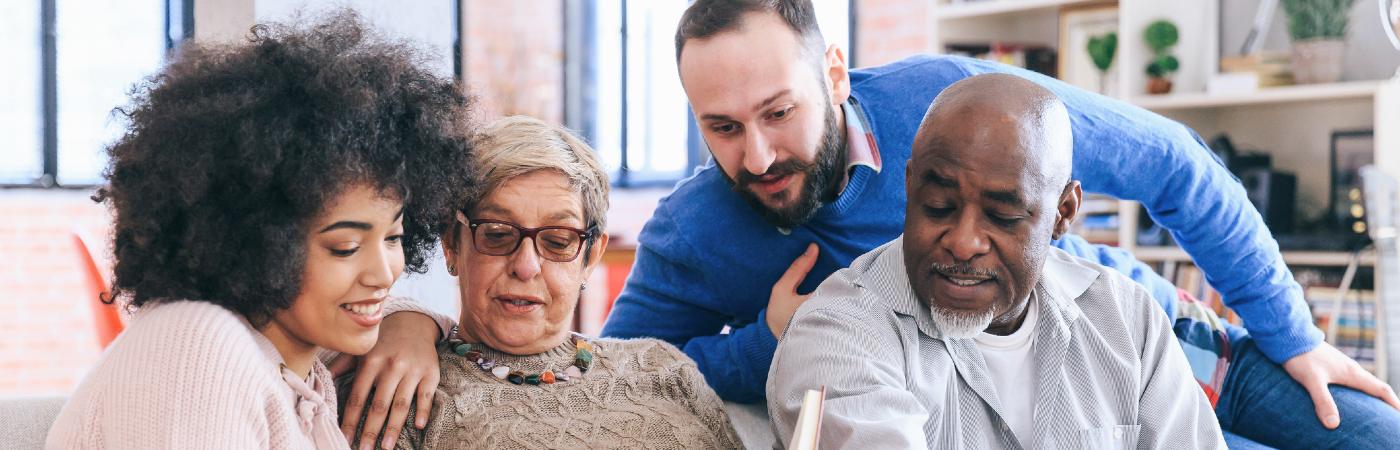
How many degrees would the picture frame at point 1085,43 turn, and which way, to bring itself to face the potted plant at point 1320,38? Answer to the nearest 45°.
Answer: approximately 90° to its left

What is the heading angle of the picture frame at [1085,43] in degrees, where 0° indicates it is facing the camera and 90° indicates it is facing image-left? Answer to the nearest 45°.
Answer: approximately 45°

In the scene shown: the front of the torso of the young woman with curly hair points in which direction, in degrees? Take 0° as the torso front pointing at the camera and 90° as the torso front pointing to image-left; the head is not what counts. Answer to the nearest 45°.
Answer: approximately 315°

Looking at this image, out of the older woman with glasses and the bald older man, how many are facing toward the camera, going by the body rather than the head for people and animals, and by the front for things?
2

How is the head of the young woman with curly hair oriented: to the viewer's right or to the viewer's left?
to the viewer's right

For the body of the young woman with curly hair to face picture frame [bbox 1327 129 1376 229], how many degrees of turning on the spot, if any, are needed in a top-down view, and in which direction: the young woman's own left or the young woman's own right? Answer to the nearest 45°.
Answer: approximately 90° to the young woman's own left
